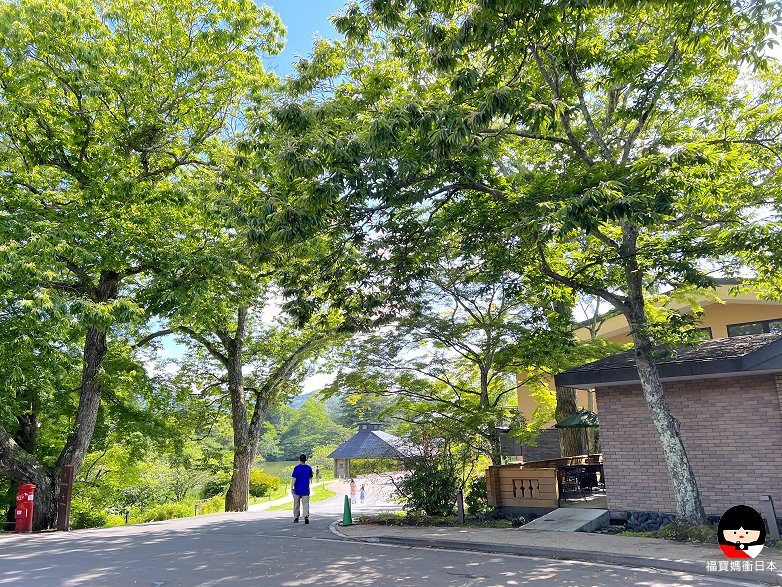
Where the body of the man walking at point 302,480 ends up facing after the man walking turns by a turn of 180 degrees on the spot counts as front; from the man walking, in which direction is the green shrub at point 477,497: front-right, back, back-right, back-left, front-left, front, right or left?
left

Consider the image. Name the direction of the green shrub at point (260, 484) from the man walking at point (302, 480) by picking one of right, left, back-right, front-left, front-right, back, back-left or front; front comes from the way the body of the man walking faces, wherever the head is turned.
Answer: front

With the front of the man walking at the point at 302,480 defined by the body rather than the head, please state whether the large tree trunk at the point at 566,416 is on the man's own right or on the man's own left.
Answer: on the man's own right

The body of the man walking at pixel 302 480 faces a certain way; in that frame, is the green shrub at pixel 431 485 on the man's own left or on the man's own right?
on the man's own right

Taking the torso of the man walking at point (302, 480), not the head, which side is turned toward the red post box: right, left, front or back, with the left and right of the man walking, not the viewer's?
left

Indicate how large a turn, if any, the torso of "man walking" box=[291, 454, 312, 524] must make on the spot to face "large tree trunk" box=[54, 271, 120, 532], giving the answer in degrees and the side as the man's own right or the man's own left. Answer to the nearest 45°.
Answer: approximately 45° to the man's own left

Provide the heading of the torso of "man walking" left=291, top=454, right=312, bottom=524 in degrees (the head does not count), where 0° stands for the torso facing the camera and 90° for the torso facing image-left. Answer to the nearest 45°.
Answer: approximately 180°
